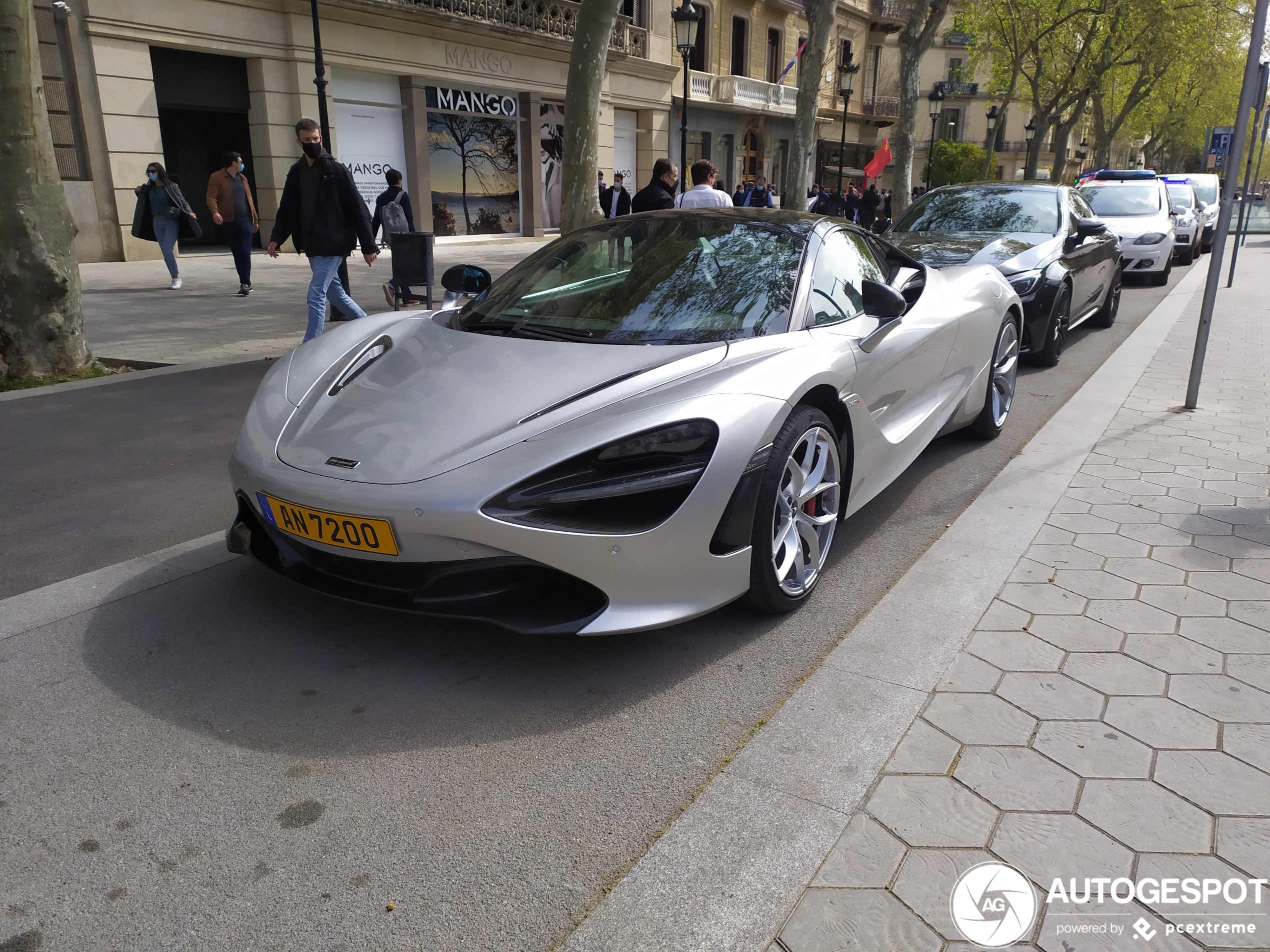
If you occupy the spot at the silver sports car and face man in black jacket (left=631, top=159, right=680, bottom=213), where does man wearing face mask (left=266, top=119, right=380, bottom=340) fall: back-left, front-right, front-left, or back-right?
front-left

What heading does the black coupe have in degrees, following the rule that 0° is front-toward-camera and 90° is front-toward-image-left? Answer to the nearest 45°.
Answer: approximately 45°

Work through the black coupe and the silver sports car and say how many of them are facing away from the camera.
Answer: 0

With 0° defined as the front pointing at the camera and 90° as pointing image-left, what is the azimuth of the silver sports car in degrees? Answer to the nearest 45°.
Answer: approximately 45°

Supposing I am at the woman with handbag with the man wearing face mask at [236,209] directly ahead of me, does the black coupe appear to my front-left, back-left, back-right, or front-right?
front-right

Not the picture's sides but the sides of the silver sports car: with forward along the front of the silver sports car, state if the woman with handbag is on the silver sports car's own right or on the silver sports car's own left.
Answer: on the silver sports car's own right

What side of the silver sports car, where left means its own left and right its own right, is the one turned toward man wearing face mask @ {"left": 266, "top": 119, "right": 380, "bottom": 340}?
right

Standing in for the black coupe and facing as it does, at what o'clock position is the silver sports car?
The silver sports car is roughly at 11 o'clock from the black coupe.

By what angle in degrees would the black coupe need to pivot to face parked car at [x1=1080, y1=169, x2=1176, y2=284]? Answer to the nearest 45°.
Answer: approximately 135° to its right

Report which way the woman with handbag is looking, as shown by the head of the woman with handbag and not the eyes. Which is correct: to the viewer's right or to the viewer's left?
to the viewer's left

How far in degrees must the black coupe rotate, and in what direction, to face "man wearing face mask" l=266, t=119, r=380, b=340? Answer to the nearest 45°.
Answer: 0° — it already faces them

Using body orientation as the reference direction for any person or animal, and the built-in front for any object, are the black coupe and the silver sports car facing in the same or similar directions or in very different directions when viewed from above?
same or similar directions

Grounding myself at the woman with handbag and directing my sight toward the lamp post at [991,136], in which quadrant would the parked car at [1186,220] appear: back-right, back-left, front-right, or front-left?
front-right

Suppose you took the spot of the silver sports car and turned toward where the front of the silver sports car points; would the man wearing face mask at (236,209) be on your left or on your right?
on your right

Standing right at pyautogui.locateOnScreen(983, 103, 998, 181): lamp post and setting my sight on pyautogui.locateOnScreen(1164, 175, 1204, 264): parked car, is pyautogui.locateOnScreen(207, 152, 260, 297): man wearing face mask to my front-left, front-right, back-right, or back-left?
front-right

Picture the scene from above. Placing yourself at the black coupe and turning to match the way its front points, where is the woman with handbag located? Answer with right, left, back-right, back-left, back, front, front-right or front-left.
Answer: front-right

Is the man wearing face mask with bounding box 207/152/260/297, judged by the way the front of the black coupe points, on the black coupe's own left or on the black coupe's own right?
on the black coupe's own right
